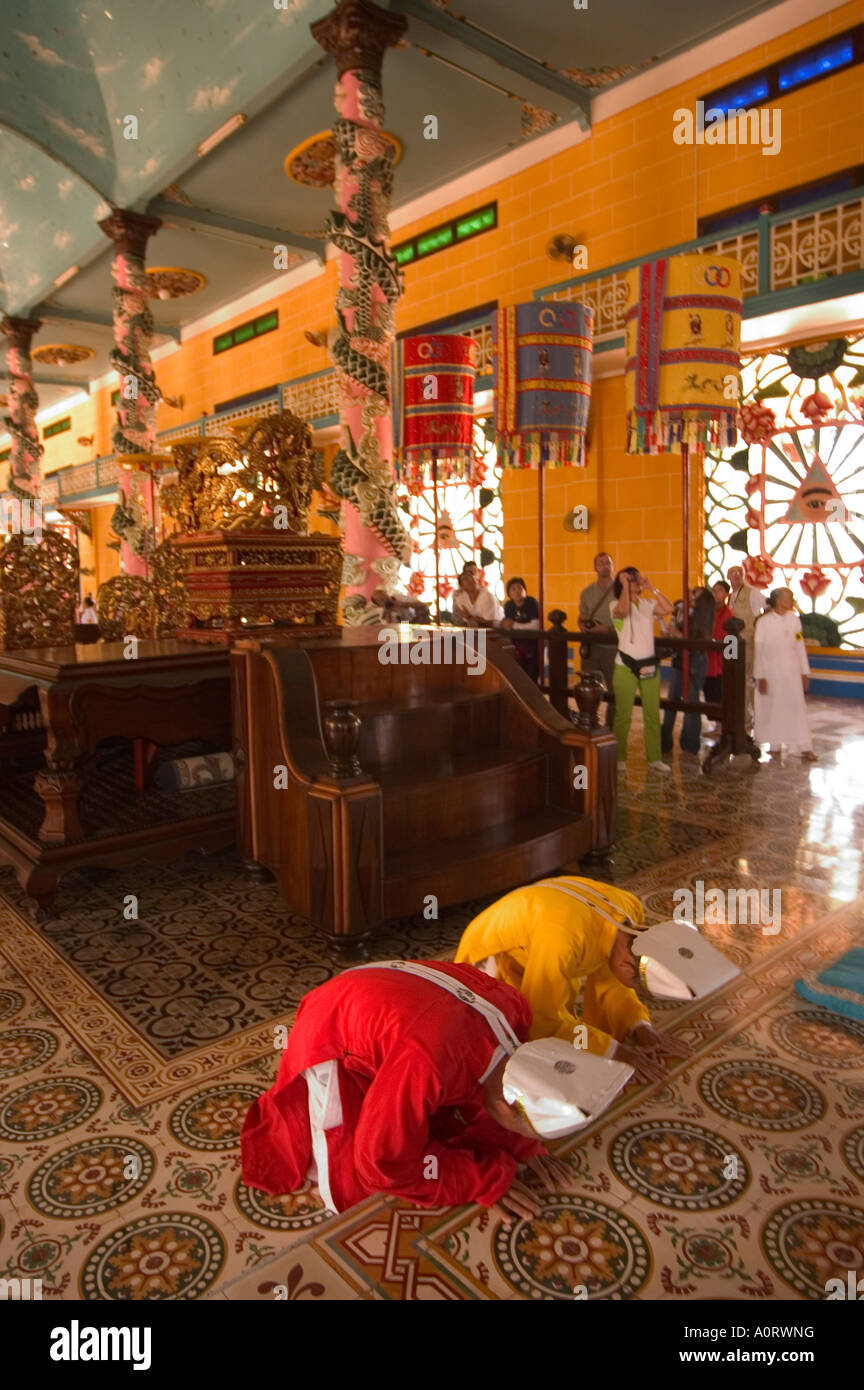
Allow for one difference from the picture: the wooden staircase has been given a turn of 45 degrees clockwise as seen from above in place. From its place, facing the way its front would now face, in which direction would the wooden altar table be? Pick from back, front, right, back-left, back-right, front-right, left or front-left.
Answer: right

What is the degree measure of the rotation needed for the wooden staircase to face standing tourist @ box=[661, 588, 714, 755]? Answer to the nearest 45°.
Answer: approximately 90° to its left

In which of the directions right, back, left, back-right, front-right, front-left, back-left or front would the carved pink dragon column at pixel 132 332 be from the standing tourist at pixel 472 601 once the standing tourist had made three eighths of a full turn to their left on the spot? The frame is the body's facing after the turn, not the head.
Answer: back-left

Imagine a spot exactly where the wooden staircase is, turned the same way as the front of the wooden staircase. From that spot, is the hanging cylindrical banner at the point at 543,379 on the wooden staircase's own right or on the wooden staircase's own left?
on the wooden staircase's own left

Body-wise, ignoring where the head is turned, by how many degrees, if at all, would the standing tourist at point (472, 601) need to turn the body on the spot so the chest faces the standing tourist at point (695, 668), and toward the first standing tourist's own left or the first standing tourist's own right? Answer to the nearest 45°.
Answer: approximately 90° to the first standing tourist's own left

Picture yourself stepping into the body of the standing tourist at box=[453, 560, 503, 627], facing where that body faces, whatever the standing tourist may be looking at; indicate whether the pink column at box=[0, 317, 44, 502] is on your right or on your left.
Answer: on your right

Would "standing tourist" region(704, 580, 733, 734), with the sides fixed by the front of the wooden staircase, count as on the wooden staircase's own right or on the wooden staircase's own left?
on the wooden staircase's own left

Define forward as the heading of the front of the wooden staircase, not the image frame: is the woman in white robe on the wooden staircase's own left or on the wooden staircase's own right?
on the wooden staircase's own left

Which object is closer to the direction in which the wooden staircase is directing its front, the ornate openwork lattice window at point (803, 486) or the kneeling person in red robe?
the kneeling person in red robe

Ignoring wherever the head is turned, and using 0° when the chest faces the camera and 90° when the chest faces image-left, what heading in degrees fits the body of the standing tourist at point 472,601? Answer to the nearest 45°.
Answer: approximately 45°
